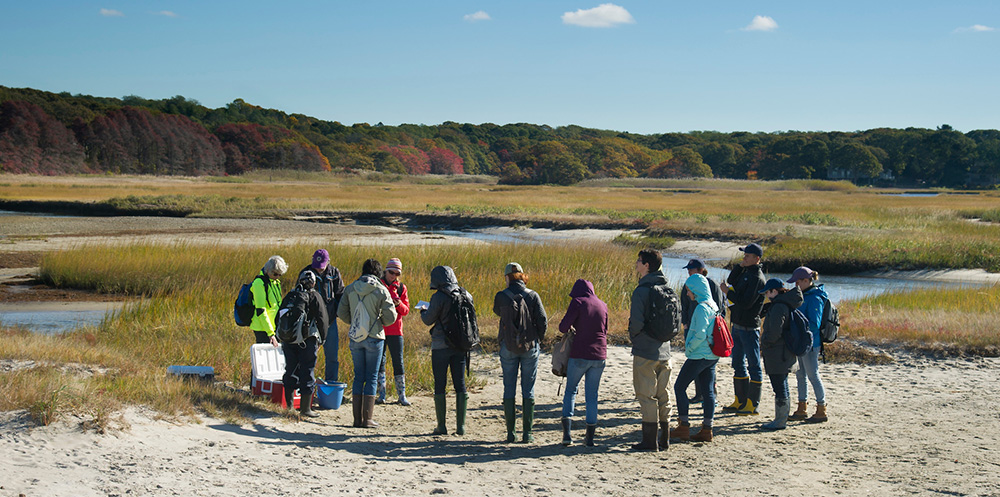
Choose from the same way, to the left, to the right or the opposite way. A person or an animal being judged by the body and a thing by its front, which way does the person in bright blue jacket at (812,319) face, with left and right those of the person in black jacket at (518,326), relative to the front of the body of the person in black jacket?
to the left

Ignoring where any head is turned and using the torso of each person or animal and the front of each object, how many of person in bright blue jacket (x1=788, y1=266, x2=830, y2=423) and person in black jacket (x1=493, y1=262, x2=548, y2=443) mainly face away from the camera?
1

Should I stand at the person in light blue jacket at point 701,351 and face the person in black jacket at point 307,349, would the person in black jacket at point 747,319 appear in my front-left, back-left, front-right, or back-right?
back-right

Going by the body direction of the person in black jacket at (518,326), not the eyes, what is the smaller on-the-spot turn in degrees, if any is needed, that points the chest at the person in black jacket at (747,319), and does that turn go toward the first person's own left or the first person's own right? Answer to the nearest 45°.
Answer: approximately 45° to the first person's own right

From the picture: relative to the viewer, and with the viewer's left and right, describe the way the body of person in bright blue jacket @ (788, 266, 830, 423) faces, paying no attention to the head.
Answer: facing to the left of the viewer

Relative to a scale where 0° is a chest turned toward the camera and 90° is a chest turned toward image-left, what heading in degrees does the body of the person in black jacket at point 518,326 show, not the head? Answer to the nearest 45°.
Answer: approximately 180°

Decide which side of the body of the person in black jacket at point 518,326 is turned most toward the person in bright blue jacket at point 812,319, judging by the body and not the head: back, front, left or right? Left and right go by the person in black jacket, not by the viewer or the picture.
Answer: right
